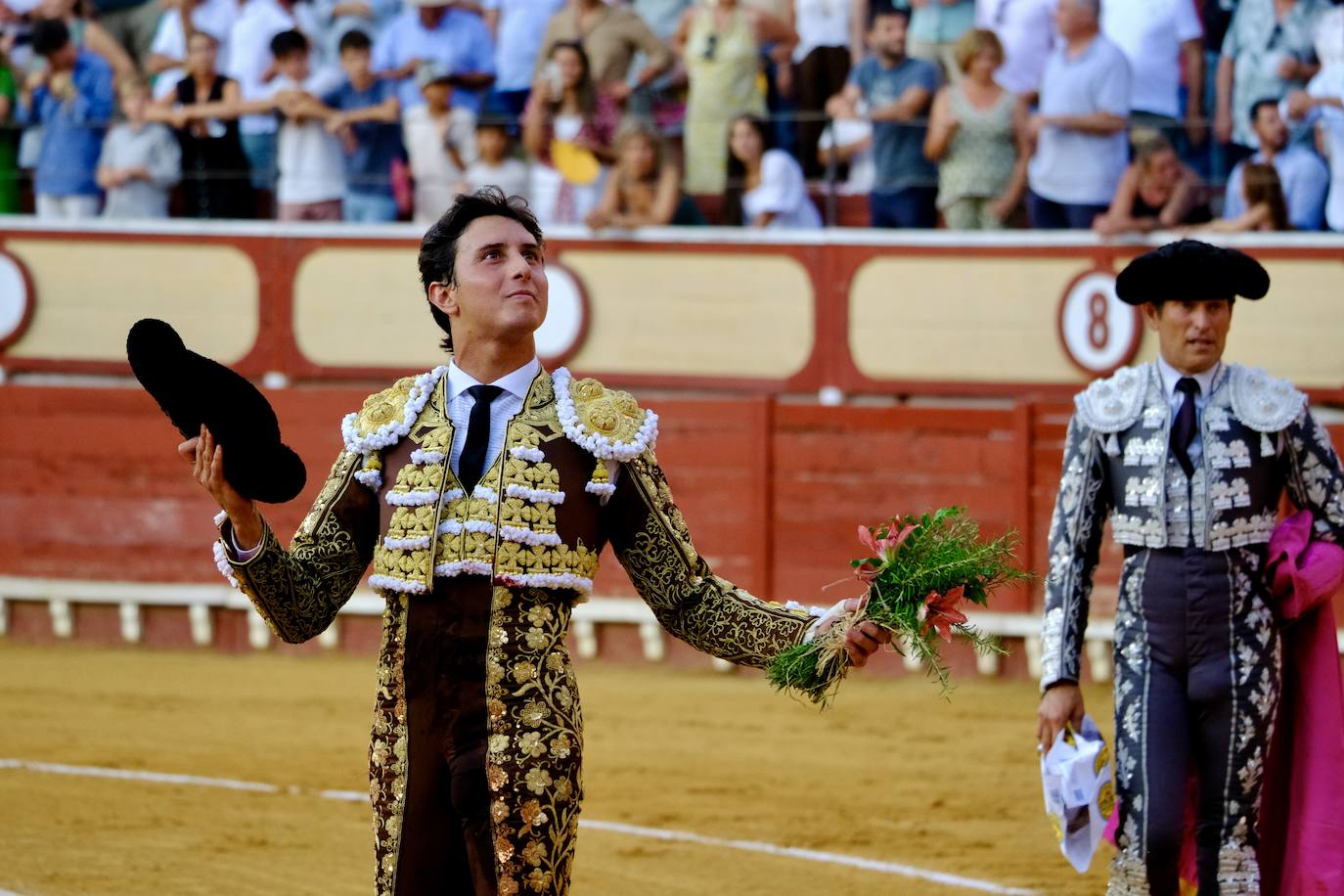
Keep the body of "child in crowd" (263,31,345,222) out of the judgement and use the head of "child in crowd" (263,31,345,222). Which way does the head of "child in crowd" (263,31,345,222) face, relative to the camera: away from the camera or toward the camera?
toward the camera

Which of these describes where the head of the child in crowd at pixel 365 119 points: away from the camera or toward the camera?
toward the camera

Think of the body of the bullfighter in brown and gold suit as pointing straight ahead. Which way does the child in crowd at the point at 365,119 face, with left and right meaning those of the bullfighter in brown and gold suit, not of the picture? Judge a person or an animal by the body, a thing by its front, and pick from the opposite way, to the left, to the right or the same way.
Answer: the same way

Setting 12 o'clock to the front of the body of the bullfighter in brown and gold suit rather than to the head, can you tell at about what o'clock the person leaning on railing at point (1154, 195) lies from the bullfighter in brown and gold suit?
The person leaning on railing is roughly at 7 o'clock from the bullfighter in brown and gold suit.

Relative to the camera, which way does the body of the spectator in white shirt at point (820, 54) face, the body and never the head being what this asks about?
toward the camera

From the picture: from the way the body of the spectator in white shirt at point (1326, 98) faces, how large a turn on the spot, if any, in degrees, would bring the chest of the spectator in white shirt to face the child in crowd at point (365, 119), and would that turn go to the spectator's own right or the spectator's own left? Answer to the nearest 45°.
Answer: approximately 45° to the spectator's own right

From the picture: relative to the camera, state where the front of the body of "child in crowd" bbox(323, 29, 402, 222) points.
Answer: toward the camera

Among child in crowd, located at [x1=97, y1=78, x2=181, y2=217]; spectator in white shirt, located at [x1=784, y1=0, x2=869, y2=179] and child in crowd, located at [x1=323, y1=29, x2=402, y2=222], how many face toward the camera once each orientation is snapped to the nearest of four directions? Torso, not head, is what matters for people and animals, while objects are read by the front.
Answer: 3

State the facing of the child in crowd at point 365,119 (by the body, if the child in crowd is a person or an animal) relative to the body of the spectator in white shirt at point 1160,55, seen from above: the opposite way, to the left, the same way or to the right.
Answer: the same way

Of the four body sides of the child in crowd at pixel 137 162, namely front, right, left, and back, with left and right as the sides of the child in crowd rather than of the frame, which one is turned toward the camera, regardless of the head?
front

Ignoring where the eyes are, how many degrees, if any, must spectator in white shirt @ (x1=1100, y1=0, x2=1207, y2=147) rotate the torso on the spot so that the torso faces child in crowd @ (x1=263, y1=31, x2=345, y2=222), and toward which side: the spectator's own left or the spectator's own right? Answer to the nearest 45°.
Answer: approximately 90° to the spectator's own right

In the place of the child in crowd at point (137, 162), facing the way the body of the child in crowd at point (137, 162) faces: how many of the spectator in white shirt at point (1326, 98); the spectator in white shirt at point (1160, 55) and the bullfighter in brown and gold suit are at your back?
0

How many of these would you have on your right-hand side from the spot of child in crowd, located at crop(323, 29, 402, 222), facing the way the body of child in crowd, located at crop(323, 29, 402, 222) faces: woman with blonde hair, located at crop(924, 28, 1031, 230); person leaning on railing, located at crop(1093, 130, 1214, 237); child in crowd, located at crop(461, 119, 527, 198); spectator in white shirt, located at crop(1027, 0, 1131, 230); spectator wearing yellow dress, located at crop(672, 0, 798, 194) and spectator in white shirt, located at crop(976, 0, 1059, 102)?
0

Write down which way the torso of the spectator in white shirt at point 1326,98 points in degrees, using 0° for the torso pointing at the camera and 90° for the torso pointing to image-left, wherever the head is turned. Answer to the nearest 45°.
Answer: approximately 45°

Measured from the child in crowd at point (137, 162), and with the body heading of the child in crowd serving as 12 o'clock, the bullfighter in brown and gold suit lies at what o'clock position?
The bullfighter in brown and gold suit is roughly at 12 o'clock from the child in crowd.

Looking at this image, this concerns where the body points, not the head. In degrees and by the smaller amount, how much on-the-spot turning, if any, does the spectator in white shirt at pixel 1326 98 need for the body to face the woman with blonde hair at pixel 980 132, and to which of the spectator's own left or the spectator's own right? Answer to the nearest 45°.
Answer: approximately 45° to the spectator's own right

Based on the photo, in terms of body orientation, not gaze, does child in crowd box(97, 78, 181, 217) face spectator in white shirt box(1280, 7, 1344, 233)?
no
